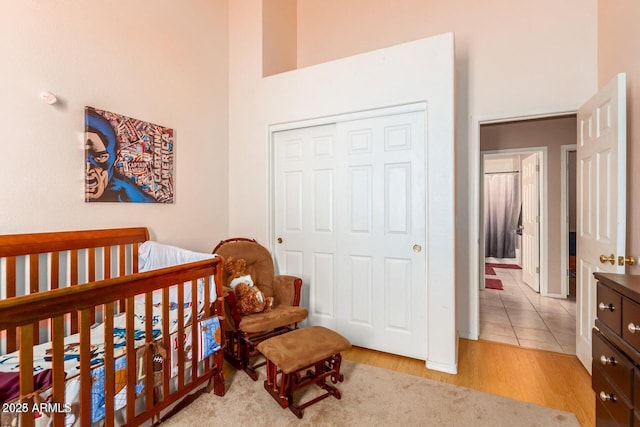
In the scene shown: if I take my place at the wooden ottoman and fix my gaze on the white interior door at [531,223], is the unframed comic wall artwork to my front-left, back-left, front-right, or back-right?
back-left

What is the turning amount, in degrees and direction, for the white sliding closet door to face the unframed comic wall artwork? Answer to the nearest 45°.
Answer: approximately 45° to its right

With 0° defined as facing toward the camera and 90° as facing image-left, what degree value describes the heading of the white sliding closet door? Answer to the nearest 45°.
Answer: approximately 45°

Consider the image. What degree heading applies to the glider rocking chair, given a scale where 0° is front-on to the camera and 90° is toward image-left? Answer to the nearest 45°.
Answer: approximately 315°

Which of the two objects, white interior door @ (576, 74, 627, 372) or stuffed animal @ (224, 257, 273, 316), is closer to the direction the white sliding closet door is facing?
the stuffed animal

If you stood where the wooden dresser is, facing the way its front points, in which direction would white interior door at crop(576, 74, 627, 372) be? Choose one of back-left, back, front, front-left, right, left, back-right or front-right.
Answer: back-right

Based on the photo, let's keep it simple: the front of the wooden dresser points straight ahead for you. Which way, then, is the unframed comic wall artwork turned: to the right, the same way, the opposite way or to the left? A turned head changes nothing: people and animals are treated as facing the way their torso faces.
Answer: the opposite way

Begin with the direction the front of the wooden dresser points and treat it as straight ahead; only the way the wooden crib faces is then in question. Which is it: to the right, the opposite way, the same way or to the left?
the opposite way

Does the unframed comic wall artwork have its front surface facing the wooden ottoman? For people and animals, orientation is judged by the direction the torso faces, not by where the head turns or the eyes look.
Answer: yes
